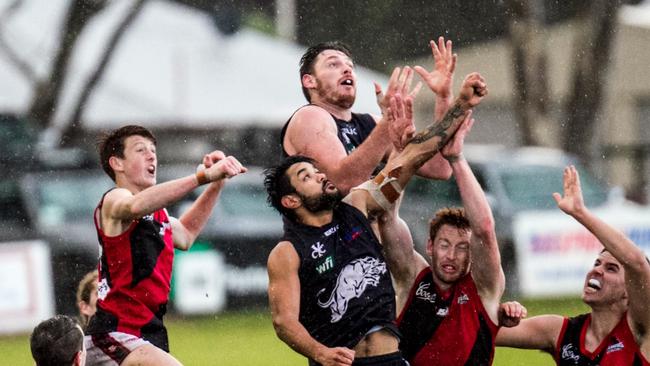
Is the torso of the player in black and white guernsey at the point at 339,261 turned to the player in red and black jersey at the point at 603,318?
no

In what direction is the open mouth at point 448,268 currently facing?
toward the camera

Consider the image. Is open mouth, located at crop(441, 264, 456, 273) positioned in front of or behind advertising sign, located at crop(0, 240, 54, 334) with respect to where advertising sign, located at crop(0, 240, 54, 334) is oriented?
in front

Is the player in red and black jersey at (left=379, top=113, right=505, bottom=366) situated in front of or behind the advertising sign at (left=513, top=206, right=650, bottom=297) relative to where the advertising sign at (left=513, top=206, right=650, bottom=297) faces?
in front

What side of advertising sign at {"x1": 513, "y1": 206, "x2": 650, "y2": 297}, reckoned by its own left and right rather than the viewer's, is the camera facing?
front

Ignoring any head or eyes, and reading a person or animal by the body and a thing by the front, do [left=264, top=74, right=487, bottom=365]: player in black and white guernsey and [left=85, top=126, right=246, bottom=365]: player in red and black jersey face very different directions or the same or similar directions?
same or similar directions

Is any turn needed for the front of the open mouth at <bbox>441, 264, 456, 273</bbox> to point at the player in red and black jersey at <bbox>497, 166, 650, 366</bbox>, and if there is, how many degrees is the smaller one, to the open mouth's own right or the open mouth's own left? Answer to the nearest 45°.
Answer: approximately 90° to the open mouth's own left

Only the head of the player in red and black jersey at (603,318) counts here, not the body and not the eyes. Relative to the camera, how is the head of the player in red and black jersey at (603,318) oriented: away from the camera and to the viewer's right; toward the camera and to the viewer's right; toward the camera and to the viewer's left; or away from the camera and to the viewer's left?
toward the camera and to the viewer's left

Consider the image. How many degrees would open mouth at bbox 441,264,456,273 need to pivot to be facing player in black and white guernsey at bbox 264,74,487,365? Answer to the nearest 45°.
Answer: approximately 45° to its right

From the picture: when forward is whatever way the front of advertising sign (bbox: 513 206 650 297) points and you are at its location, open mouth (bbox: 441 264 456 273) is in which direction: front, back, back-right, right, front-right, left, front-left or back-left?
front

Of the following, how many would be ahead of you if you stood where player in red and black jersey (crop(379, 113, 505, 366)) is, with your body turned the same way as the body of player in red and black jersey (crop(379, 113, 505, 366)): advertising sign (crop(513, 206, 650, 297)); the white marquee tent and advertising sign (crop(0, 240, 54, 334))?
0

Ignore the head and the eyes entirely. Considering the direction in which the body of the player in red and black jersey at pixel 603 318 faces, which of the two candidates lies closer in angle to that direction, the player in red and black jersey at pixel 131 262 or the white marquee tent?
the player in red and black jersey

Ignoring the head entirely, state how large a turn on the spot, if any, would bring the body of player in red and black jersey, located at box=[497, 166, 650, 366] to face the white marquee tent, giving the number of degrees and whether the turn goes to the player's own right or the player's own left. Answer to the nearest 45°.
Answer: approximately 90° to the player's own right

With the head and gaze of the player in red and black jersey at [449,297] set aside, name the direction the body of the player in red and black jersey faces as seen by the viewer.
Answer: toward the camera

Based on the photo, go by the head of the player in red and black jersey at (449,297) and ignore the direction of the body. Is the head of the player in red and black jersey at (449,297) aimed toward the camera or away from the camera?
toward the camera

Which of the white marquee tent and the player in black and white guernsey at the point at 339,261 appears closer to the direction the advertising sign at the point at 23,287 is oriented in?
the player in black and white guernsey

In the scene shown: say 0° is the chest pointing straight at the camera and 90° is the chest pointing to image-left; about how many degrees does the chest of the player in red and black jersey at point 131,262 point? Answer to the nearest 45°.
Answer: approximately 315°
